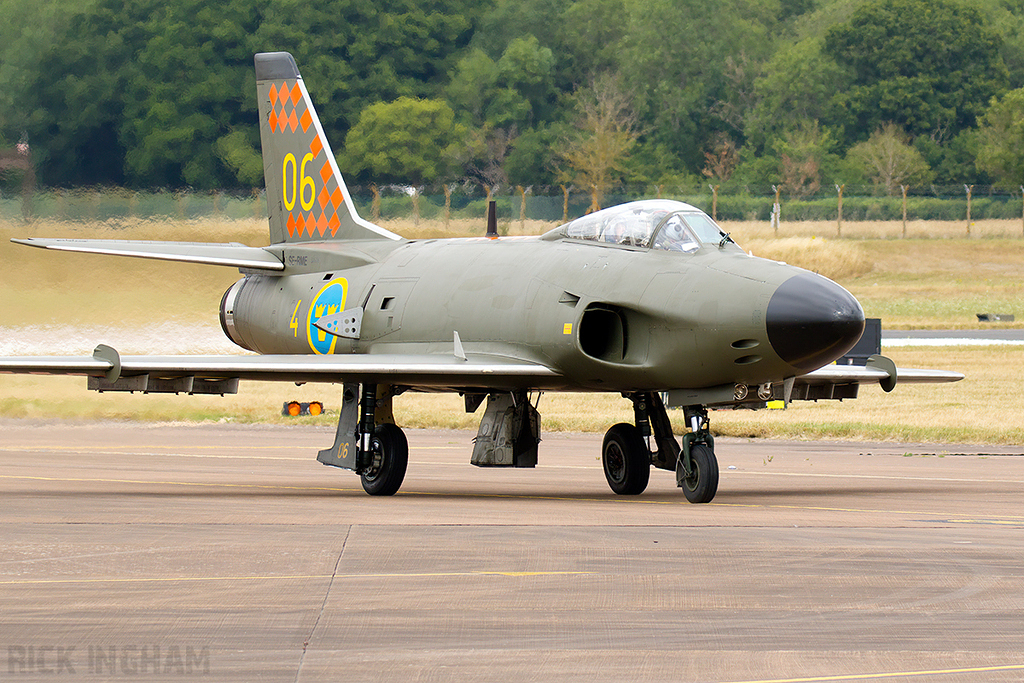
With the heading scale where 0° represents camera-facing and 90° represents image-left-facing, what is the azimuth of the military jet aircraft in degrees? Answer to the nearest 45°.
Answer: approximately 315°
